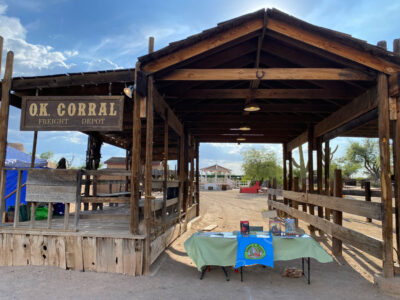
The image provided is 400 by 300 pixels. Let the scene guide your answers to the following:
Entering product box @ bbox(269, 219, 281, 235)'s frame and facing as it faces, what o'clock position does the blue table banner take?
The blue table banner is roughly at 1 o'clock from the product box.

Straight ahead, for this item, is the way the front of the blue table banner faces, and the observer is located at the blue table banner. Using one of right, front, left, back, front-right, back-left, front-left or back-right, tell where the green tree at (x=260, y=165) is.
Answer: back

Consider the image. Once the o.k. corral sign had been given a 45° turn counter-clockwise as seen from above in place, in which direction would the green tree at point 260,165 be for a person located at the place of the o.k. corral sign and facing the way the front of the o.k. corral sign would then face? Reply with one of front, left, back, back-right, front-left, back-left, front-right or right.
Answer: left

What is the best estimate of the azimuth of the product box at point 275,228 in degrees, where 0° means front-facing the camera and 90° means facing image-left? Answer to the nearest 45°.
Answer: approximately 0°

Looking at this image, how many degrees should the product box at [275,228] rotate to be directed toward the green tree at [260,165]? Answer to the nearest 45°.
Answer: approximately 180°

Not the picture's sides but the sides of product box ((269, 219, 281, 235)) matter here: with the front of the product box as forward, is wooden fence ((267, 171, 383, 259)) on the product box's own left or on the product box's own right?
on the product box's own left

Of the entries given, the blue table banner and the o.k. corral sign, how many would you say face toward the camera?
2

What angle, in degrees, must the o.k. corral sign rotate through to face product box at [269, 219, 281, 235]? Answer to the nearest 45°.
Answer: approximately 45° to its left

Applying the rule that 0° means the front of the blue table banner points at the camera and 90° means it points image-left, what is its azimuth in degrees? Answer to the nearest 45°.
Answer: approximately 0°

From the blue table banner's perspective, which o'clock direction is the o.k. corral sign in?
The o.k. corral sign is roughly at 3 o'clock from the blue table banner.

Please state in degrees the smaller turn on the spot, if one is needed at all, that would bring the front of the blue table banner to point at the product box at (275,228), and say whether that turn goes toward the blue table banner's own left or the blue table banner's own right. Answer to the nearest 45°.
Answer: approximately 135° to the blue table banner's own left

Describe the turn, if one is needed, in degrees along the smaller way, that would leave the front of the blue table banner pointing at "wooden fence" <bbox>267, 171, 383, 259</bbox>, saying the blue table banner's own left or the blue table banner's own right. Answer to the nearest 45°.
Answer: approximately 135° to the blue table banner's own left
